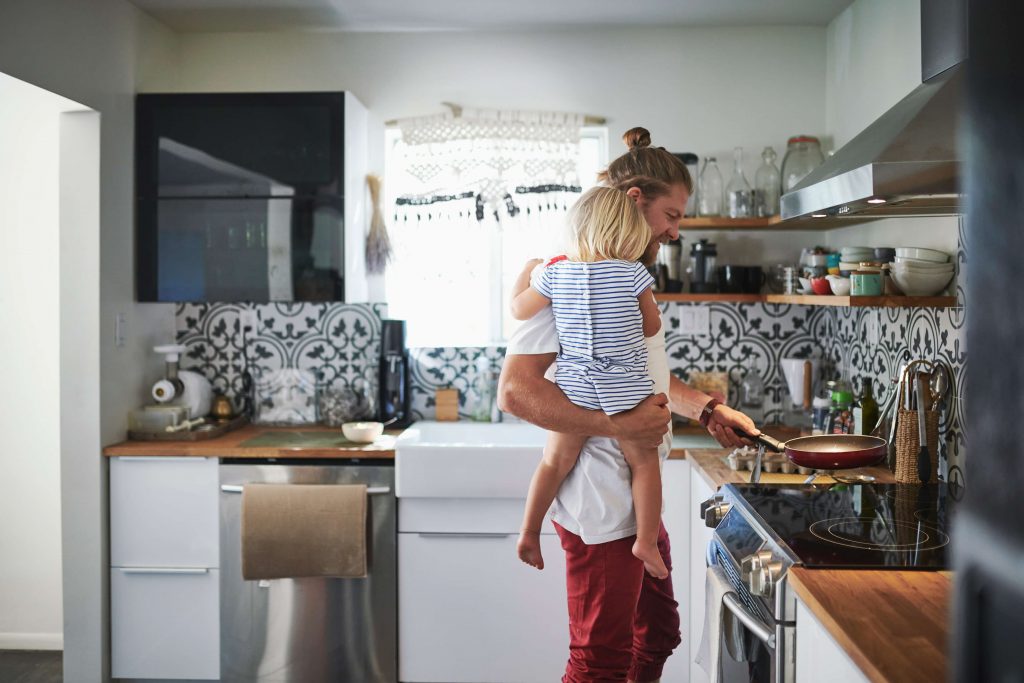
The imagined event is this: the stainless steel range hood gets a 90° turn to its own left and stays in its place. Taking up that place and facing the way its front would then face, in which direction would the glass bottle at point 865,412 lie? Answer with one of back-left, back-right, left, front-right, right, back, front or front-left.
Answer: back-left

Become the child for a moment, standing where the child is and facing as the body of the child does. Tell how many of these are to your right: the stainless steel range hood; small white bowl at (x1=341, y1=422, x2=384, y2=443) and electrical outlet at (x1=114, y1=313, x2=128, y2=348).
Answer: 1

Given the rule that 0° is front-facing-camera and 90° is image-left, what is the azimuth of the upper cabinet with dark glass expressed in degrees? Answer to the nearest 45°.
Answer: approximately 0°

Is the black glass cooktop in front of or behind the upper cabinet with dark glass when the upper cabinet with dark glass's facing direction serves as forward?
in front

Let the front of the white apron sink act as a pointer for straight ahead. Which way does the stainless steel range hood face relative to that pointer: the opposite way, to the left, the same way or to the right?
to the right

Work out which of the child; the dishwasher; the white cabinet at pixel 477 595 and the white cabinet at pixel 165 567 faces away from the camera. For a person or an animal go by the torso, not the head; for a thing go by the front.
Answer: the child

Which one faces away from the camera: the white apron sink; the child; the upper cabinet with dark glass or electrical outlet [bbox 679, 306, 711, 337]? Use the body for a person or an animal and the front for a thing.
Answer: the child

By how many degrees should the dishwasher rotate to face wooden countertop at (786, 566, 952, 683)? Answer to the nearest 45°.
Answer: approximately 45° to its left

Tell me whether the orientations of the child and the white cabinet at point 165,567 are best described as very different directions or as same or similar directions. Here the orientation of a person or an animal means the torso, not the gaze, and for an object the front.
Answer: very different directions

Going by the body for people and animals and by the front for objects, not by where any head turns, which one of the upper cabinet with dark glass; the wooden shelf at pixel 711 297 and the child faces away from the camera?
the child

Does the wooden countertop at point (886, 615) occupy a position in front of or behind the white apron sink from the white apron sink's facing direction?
in front

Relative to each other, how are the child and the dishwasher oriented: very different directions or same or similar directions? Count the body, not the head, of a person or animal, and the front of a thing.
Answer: very different directions
